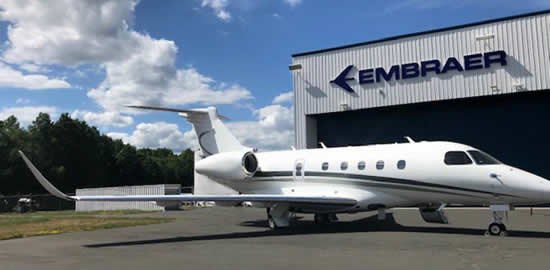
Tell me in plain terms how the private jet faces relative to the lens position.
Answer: facing the viewer and to the right of the viewer
